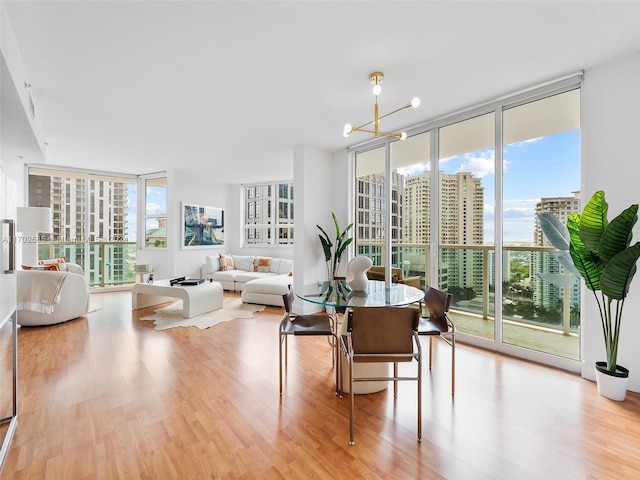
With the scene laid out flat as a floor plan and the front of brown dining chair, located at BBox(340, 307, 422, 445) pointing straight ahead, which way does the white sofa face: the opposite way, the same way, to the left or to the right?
the opposite way

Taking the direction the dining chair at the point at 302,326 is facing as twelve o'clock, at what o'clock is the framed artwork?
The framed artwork is roughly at 8 o'clock from the dining chair.

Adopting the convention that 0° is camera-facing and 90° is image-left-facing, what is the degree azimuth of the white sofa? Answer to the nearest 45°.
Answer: approximately 45°

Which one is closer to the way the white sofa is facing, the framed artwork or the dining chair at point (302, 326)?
the dining chair

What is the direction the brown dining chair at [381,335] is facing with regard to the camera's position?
facing away from the viewer

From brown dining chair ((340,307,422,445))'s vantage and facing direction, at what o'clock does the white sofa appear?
The white sofa is roughly at 11 o'clock from the brown dining chair.

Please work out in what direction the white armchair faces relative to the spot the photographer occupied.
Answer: facing away from the viewer and to the right of the viewer

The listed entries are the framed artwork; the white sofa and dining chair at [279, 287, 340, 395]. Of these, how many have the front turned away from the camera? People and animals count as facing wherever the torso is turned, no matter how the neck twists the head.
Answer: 0

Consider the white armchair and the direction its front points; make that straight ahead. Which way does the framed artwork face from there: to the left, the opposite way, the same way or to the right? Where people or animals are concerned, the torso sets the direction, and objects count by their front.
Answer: to the right

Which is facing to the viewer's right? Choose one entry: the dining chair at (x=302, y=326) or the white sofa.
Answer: the dining chair

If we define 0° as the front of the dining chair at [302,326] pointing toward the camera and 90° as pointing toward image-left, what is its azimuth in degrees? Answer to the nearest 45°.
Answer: approximately 270°

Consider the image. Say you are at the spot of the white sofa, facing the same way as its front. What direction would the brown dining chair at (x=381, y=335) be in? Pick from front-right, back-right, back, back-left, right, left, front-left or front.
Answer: front-left

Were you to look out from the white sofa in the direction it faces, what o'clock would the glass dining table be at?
The glass dining table is roughly at 10 o'clock from the white sofa.

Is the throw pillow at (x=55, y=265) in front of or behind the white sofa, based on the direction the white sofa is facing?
in front

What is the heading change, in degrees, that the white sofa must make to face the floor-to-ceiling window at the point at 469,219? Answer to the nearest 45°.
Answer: approximately 90° to its left
